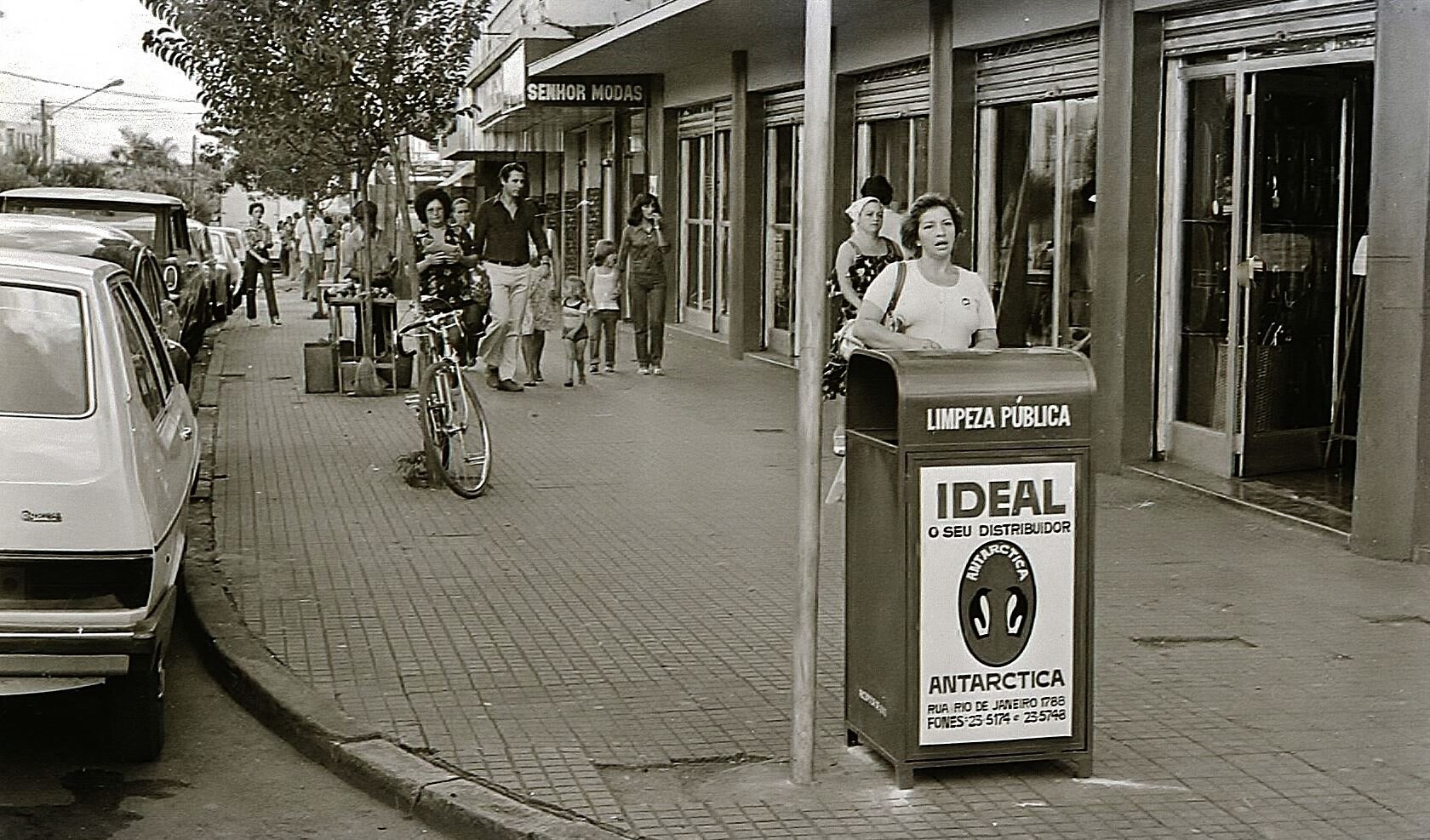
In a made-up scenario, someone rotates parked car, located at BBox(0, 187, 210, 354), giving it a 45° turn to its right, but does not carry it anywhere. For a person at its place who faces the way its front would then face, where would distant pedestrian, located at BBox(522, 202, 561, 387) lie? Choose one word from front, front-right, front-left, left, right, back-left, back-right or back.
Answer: right

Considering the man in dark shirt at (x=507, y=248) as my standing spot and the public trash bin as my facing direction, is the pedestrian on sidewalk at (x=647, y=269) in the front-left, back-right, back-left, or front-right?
back-left

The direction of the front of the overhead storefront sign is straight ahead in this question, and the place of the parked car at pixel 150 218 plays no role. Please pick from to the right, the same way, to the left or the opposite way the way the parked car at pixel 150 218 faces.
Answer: the opposite way

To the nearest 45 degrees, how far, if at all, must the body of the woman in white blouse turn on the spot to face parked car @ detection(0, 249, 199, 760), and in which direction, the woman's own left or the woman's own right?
approximately 45° to the woman's own right

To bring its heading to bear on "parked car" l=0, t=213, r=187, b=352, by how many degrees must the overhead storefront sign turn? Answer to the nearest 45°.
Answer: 0° — it already faces it

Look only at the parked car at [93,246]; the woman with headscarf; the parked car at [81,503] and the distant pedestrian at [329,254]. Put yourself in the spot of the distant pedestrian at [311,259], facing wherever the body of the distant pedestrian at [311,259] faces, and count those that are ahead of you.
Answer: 3

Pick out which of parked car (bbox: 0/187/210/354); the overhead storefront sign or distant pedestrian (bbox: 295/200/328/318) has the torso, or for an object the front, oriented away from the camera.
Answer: the parked car

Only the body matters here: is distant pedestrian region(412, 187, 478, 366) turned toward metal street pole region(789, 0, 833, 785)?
yes

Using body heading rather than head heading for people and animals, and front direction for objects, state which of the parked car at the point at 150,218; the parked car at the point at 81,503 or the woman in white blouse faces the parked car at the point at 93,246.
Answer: the parked car at the point at 81,503

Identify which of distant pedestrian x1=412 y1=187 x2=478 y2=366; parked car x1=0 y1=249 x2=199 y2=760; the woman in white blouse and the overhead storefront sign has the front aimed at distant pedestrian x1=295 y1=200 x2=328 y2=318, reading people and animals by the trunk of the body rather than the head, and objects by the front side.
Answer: the parked car

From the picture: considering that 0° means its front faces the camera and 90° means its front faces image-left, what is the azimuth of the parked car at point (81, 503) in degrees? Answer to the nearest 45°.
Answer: approximately 180°

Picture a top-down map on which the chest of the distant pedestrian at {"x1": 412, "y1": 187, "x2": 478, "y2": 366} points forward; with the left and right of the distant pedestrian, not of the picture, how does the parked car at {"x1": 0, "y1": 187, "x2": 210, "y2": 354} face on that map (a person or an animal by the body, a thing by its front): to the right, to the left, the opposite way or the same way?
the opposite way

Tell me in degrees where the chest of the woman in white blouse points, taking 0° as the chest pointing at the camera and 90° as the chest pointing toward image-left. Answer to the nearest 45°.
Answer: approximately 0°
